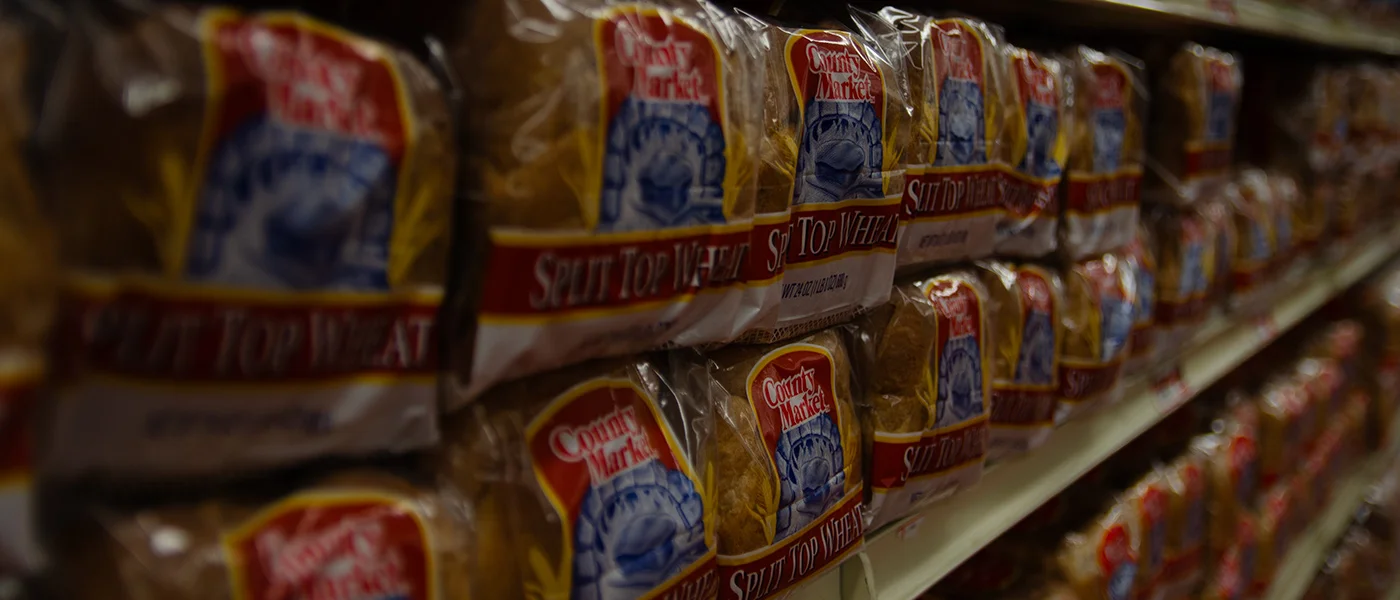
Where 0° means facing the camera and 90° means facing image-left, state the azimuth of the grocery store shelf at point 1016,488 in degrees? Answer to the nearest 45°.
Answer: approximately 315°

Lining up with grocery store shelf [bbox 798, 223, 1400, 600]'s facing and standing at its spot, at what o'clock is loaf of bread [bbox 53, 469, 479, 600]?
The loaf of bread is roughly at 2 o'clock from the grocery store shelf.

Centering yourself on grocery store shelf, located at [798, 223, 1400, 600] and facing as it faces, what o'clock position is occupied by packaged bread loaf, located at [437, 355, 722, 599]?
The packaged bread loaf is roughly at 2 o'clock from the grocery store shelf.

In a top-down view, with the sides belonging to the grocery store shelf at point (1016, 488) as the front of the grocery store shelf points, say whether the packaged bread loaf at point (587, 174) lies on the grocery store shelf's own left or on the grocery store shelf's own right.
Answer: on the grocery store shelf's own right
